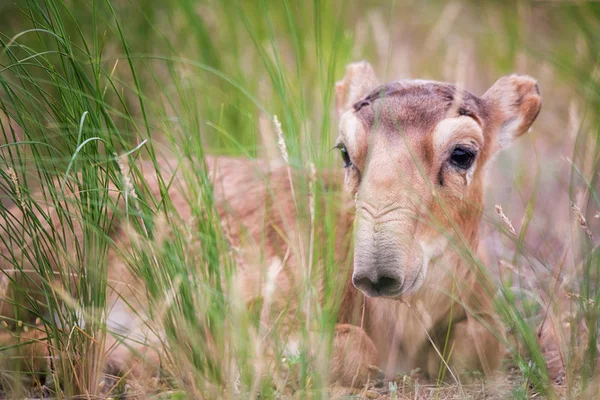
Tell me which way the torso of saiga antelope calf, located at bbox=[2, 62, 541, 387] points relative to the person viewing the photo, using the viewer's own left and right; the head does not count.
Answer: facing the viewer and to the right of the viewer

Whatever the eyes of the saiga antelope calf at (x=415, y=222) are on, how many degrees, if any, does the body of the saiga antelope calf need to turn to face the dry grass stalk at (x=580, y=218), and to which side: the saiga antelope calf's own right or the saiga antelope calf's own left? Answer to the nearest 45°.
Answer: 0° — it already faces it
